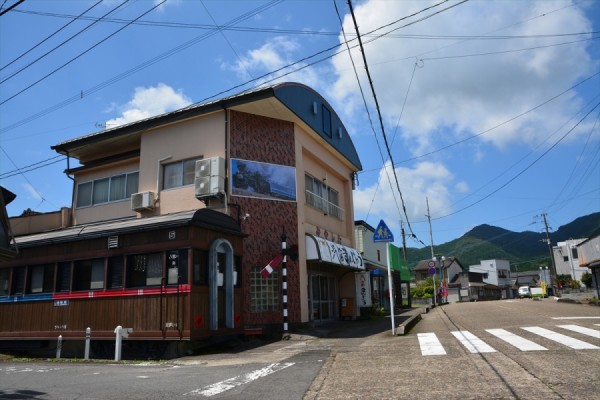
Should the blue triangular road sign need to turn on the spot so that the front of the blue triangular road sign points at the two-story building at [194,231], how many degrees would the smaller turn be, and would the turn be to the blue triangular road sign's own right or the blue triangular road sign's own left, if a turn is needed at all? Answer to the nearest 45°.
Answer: approximately 90° to the blue triangular road sign's own right

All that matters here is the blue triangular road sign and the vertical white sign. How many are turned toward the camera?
2

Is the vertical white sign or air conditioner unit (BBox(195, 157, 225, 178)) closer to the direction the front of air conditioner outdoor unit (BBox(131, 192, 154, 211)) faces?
the air conditioner unit

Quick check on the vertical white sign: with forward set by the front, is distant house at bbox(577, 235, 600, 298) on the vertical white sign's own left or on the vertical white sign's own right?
on the vertical white sign's own left

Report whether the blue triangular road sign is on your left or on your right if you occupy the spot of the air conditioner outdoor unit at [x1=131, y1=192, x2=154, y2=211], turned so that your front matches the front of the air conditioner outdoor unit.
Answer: on your left

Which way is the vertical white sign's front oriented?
toward the camera

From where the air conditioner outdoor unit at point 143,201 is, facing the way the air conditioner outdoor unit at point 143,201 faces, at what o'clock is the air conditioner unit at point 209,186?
The air conditioner unit is roughly at 9 o'clock from the air conditioner outdoor unit.

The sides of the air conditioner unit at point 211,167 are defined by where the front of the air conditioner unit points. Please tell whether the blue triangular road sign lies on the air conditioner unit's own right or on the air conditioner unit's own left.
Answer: on the air conditioner unit's own left

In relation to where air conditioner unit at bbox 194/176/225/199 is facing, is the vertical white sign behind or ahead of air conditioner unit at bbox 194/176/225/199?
behind

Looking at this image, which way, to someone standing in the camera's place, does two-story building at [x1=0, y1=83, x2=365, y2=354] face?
facing the viewer and to the right of the viewer

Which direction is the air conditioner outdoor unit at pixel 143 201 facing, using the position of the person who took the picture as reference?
facing the viewer and to the left of the viewer

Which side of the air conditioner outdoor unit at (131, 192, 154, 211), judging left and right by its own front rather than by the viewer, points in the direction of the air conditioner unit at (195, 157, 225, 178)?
left

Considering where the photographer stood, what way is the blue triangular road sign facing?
facing the viewer

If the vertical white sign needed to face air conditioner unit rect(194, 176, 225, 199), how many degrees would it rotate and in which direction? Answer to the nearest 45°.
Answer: approximately 45° to its right
